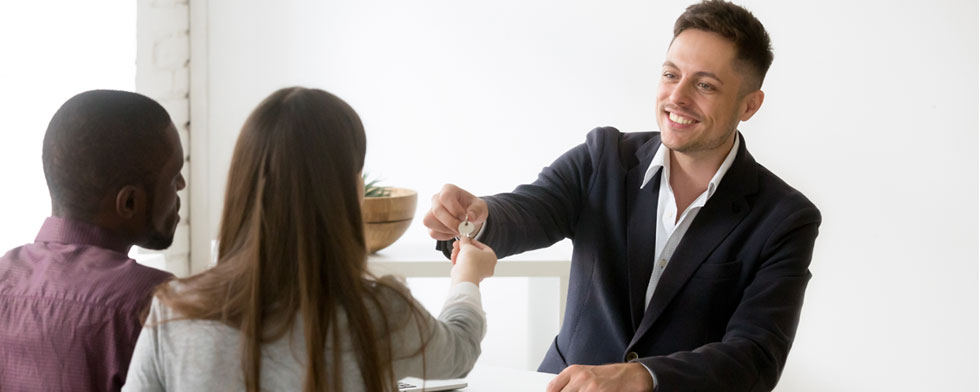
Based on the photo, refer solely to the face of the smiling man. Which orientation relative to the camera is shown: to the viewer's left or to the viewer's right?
to the viewer's left

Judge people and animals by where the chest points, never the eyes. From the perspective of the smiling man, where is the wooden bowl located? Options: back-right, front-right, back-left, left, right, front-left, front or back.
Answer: right

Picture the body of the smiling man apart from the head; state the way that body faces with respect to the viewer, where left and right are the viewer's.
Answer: facing the viewer and to the left of the viewer

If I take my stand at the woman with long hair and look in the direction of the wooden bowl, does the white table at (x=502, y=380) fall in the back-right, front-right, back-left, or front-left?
front-right

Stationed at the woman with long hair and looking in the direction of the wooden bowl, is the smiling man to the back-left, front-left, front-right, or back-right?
front-right

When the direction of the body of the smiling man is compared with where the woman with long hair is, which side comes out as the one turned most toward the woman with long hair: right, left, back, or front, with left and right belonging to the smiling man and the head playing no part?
front

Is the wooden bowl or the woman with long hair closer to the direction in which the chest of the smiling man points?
the woman with long hair
